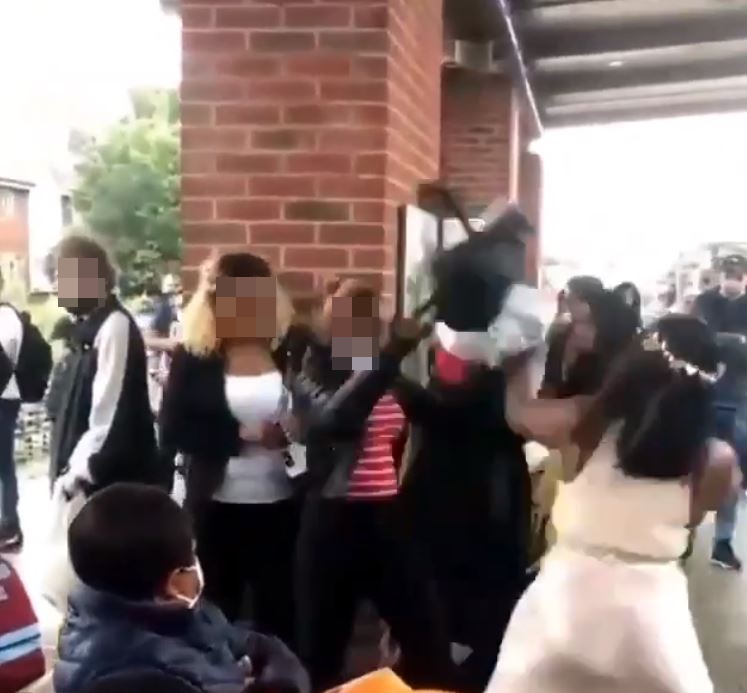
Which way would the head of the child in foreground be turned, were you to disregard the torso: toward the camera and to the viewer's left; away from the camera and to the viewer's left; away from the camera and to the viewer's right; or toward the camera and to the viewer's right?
away from the camera and to the viewer's right

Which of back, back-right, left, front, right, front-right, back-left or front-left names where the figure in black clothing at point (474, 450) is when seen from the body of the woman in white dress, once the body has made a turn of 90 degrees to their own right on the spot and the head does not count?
back-left

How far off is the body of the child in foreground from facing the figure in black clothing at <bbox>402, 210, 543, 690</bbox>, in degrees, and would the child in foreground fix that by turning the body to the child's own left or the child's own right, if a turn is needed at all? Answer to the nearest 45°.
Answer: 0° — they already face them

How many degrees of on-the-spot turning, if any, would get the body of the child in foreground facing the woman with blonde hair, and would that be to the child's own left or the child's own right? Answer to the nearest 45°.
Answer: approximately 45° to the child's own left

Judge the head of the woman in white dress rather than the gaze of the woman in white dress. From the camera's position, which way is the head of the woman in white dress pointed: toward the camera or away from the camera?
away from the camera

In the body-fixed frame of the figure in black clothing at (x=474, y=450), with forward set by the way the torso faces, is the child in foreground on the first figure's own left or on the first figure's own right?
on the first figure's own right

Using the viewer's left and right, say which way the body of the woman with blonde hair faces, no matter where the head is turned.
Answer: facing the viewer and to the right of the viewer

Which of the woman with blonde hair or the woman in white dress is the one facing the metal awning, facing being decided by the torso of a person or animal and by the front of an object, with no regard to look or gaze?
the woman in white dress

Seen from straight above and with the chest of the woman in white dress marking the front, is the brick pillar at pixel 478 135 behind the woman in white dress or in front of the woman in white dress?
in front

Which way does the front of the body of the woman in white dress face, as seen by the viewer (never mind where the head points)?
away from the camera

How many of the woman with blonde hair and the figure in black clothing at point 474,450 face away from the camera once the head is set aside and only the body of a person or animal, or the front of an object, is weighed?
0

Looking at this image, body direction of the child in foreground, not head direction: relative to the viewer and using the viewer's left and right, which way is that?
facing away from the viewer and to the right of the viewer

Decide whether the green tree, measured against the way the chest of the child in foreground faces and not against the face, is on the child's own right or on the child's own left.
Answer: on the child's own left

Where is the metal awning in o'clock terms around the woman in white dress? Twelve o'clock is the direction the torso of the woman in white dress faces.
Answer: The metal awning is roughly at 12 o'clock from the woman in white dress.

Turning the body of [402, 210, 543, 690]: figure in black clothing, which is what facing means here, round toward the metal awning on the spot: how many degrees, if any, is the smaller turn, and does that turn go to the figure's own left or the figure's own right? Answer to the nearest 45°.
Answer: approximately 90° to the figure's own left

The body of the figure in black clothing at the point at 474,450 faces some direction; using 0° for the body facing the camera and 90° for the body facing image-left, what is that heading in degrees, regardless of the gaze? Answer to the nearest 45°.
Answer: approximately 270°

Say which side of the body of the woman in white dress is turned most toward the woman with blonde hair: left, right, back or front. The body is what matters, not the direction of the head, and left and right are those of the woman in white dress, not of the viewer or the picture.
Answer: left

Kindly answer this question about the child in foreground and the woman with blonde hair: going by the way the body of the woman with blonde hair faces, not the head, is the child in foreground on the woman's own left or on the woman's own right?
on the woman's own right
